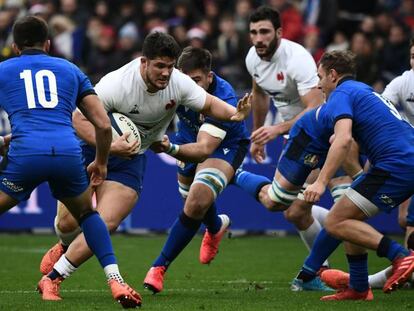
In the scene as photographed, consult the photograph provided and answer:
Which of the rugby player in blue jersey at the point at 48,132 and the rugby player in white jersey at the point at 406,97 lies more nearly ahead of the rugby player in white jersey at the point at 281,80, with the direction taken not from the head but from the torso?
the rugby player in blue jersey

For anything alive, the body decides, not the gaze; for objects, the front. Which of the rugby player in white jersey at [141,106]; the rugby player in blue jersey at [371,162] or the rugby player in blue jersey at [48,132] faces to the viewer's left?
the rugby player in blue jersey at [371,162]

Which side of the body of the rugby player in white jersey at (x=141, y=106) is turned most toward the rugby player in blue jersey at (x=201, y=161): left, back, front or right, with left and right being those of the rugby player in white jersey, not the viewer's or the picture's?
left

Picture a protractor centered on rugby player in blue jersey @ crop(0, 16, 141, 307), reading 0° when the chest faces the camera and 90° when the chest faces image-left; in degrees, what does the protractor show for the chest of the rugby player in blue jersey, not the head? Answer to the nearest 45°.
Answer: approximately 180°

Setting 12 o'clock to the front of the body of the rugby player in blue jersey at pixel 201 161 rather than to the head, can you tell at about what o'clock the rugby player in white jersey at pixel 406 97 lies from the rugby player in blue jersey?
The rugby player in white jersey is roughly at 7 o'clock from the rugby player in blue jersey.

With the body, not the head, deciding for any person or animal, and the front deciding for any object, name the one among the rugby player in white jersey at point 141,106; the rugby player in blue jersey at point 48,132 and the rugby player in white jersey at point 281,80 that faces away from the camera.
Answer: the rugby player in blue jersey

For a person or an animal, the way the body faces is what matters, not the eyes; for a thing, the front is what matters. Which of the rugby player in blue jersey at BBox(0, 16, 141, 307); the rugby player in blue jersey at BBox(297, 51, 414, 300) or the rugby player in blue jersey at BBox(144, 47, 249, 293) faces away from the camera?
the rugby player in blue jersey at BBox(0, 16, 141, 307)

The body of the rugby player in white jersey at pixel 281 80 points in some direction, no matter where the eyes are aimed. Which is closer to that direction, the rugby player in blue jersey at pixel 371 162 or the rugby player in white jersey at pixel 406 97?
the rugby player in blue jersey
